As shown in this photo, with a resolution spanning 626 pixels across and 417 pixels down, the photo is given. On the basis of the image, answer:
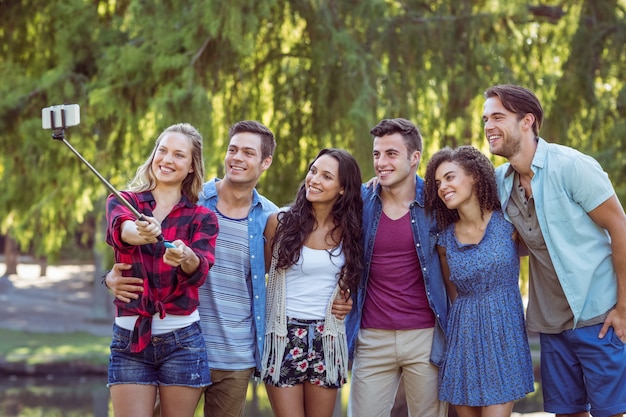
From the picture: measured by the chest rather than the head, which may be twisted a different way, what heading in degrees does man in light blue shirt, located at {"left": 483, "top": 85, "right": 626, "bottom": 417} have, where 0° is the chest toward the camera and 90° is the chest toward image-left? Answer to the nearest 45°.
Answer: approximately 45°

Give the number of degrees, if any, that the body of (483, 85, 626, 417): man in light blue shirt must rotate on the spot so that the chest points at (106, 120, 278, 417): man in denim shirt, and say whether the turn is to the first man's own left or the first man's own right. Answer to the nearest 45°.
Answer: approximately 45° to the first man's own right

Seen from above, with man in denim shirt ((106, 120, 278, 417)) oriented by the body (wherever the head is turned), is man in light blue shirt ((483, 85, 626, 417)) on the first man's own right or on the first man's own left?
on the first man's own left

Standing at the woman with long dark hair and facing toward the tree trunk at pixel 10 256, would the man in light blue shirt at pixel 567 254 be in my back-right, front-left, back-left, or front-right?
back-right

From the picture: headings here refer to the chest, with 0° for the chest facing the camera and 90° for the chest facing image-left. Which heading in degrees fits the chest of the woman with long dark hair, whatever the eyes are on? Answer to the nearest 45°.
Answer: approximately 0°

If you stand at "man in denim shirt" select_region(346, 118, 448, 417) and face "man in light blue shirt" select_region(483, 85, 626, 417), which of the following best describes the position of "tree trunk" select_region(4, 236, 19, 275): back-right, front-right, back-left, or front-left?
back-left

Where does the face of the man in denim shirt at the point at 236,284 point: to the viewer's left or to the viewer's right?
to the viewer's left

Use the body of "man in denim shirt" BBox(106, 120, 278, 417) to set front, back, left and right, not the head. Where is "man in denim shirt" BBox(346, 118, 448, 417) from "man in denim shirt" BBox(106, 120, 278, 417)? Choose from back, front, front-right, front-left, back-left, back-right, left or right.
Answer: back-left

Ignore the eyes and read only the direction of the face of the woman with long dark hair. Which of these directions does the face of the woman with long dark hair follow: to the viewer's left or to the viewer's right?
to the viewer's left

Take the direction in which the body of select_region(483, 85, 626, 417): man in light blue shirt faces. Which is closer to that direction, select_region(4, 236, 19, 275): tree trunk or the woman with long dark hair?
the woman with long dark hair

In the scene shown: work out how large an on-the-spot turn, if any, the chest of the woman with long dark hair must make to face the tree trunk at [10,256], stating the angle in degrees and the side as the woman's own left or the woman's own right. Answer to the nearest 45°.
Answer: approximately 135° to the woman's own right
